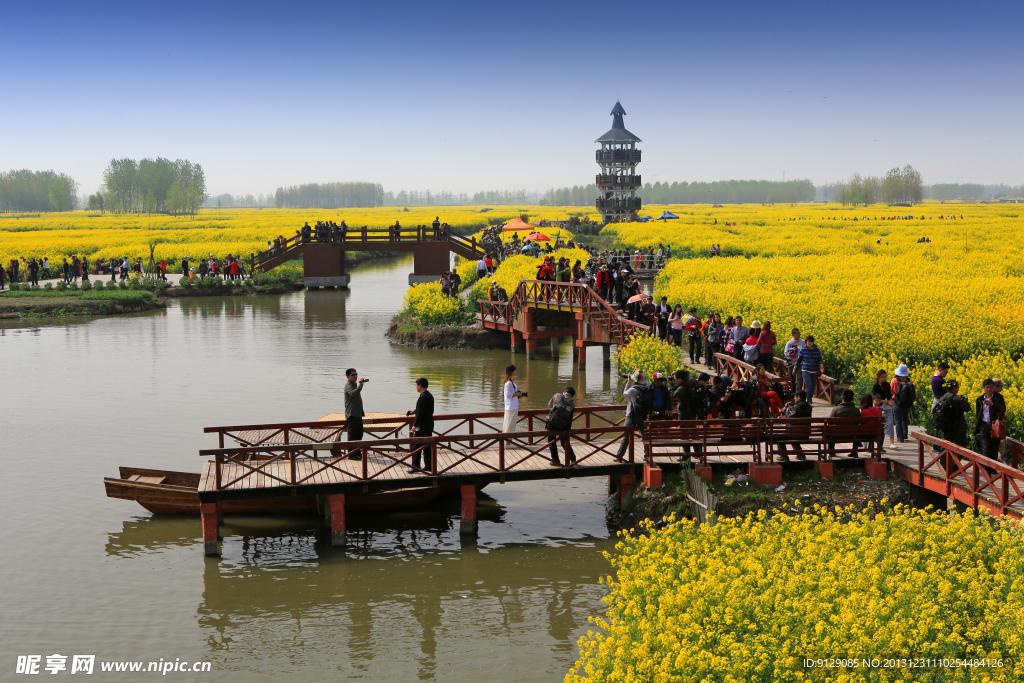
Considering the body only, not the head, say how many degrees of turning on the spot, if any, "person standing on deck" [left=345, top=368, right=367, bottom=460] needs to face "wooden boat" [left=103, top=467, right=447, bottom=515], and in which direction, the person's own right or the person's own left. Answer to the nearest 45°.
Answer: approximately 180°

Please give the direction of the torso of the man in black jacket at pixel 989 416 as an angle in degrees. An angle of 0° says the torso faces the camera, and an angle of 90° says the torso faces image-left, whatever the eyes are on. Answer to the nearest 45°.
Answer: approximately 0°

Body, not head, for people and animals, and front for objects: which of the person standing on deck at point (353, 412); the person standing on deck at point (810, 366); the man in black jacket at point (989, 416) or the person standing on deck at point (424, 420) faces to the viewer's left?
the person standing on deck at point (424, 420)

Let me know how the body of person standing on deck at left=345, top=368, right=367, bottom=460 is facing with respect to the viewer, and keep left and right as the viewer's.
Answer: facing to the right of the viewer

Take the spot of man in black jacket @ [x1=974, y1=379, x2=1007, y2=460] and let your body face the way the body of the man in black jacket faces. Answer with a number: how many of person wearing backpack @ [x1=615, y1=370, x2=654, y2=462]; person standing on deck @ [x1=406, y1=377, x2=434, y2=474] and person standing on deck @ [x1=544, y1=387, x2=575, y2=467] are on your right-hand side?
3

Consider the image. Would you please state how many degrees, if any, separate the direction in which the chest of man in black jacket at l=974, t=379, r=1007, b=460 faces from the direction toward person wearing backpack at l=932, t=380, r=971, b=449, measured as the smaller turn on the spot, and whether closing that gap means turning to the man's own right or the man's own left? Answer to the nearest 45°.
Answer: approximately 135° to the man's own right

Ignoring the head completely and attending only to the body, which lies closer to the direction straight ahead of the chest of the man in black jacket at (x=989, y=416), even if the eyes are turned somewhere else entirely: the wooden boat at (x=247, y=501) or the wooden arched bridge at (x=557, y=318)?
the wooden boat

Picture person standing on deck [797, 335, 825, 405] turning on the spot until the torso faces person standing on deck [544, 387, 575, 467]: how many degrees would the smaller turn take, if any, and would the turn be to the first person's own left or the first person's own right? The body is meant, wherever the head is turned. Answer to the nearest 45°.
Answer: approximately 45° to the first person's own right

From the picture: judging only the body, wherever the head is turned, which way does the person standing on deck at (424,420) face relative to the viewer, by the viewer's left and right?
facing to the left of the viewer

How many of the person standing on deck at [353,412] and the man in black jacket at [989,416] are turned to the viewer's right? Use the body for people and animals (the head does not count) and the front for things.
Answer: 1

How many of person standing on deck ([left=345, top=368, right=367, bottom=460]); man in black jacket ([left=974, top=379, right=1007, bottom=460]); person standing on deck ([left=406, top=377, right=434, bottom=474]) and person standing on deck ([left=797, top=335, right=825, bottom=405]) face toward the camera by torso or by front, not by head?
2
